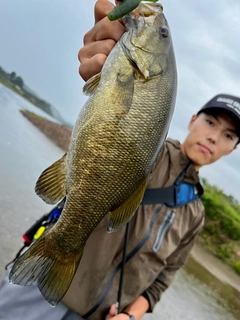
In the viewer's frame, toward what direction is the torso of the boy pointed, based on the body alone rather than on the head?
toward the camera
